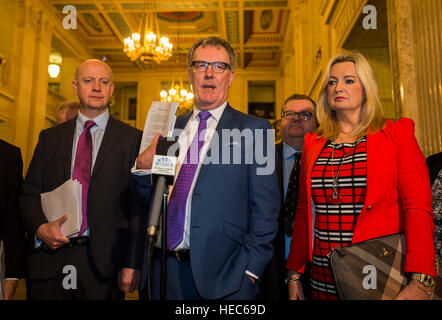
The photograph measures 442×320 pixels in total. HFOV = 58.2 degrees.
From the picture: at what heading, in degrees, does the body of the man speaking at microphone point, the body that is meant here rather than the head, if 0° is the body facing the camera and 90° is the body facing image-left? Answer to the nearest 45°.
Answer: approximately 45°

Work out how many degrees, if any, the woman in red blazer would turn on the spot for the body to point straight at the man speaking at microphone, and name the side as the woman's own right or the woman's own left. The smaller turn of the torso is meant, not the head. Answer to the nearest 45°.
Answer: approximately 45° to the woman's own right

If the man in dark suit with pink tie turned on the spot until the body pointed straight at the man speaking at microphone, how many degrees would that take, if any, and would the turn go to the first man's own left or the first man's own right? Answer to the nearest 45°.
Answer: approximately 45° to the first man's own left

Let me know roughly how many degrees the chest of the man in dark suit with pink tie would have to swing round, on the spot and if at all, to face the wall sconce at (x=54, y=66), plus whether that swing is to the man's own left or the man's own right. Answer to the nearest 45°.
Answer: approximately 180°

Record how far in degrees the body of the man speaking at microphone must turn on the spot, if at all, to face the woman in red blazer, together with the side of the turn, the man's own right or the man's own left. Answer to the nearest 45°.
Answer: approximately 135° to the man's own left

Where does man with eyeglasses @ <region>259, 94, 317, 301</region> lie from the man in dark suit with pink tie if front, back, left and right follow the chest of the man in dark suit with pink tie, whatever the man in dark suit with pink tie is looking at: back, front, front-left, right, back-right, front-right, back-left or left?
left

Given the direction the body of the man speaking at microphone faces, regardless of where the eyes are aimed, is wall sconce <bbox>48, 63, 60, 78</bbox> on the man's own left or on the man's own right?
on the man's own right

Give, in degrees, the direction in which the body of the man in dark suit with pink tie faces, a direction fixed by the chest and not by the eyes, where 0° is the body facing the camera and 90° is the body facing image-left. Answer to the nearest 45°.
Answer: approximately 0°

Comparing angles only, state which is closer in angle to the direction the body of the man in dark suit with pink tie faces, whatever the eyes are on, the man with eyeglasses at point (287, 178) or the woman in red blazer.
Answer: the woman in red blazer

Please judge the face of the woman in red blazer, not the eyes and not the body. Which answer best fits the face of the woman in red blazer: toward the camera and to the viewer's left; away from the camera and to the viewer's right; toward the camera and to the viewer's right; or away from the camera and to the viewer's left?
toward the camera and to the viewer's left
